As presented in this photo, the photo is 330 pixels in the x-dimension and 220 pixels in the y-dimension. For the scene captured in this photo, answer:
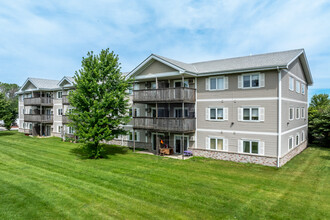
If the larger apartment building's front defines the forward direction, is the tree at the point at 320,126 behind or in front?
behind

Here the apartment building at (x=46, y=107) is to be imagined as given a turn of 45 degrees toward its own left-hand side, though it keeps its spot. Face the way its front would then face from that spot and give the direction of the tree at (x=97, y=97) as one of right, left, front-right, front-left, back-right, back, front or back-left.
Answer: front

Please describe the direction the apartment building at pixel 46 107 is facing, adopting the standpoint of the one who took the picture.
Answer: facing the viewer and to the left of the viewer

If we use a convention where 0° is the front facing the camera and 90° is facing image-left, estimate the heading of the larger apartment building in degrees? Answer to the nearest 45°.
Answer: approximately 45°

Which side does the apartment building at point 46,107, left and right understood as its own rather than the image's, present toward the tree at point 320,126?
left
